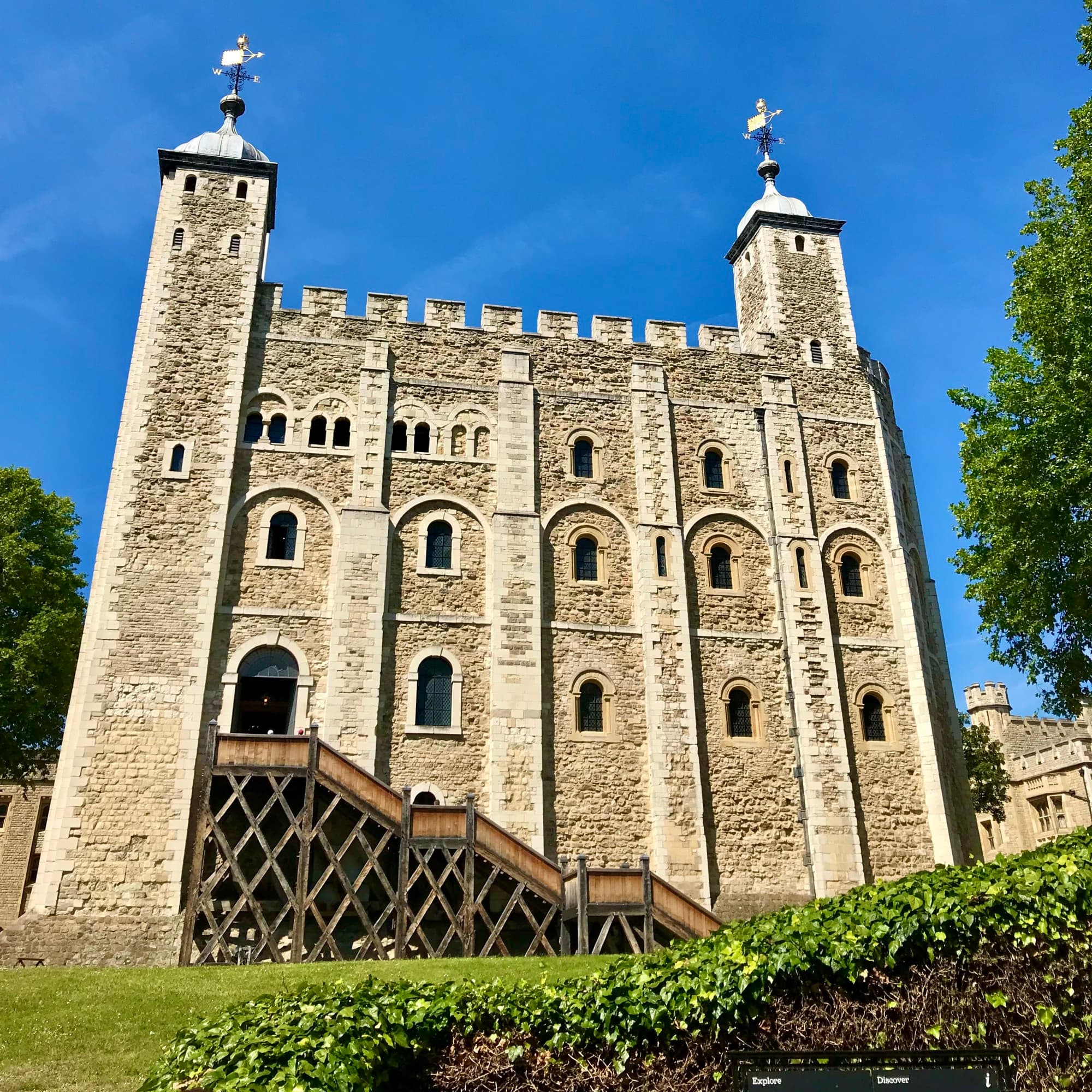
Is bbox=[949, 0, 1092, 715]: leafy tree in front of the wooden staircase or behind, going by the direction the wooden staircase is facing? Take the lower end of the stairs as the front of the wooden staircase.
in front

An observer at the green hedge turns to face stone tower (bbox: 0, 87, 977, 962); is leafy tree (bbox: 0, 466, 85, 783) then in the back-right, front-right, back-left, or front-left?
front-left

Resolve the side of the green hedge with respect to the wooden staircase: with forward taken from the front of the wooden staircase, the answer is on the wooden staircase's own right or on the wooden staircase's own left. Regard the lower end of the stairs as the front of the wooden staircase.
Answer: on the wooden staircase's own right

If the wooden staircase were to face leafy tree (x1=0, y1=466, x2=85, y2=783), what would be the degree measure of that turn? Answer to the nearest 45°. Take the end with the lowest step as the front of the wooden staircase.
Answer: approximately 135° to its left

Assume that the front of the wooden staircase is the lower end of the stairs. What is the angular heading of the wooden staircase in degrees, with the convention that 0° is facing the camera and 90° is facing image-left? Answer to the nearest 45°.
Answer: approximately 270°

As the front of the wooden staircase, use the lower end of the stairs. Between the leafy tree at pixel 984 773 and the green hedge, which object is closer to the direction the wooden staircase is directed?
the leafy tree

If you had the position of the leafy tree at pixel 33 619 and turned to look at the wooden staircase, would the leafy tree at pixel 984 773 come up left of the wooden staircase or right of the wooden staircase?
left

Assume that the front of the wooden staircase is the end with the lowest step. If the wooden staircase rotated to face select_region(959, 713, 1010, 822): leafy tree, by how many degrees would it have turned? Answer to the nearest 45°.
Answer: approximately 45° to its left
